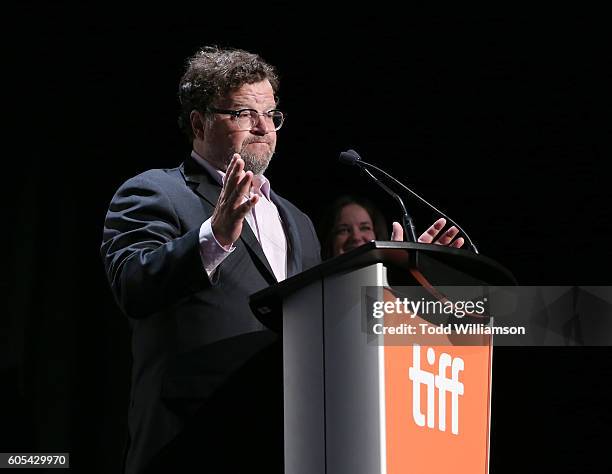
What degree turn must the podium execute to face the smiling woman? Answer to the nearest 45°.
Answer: approximately 135° to its left

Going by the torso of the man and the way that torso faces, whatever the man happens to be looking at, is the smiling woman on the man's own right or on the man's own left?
on the man's own left
